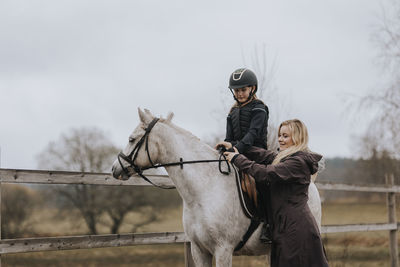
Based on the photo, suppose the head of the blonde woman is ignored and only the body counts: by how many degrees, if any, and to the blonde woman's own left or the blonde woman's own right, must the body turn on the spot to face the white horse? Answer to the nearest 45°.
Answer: approximately 45° to the blonde woman's own right

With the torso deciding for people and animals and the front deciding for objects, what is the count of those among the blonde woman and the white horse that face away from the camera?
0

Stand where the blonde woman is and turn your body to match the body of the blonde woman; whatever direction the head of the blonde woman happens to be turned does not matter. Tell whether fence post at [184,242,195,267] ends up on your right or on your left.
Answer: on your right

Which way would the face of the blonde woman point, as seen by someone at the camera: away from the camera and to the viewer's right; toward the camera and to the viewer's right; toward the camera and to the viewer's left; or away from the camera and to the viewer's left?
toward the camera and to the viewer's left

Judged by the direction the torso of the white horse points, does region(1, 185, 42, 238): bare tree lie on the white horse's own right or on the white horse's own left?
on the white horse's own right

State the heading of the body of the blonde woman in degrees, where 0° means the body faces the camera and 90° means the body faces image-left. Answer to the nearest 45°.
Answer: approximately 90°

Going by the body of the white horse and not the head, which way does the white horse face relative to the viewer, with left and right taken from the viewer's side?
facing the viewer and to the left of the viewer

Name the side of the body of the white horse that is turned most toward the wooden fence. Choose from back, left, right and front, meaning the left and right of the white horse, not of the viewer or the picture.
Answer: right

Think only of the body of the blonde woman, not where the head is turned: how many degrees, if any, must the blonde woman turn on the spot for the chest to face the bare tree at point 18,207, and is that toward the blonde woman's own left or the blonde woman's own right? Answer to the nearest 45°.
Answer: approximately 45° to the blonde woman's own right
